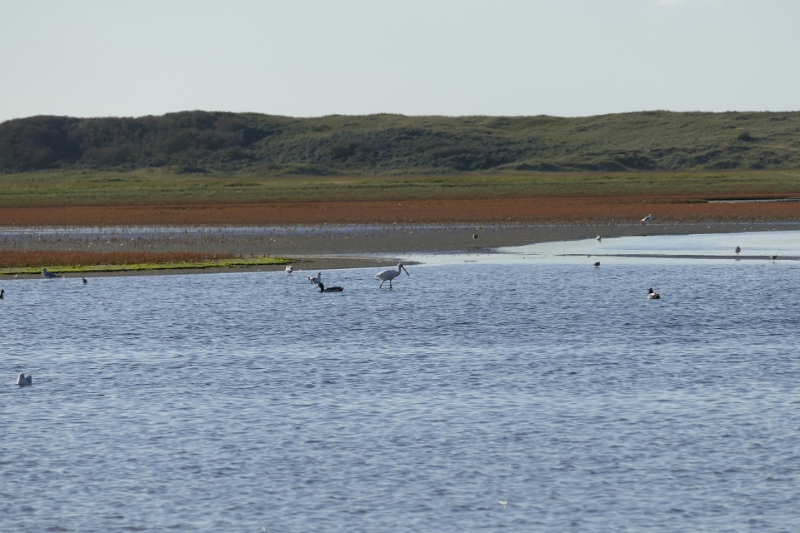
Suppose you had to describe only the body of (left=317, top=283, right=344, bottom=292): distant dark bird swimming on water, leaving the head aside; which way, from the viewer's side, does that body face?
to the viewer's left

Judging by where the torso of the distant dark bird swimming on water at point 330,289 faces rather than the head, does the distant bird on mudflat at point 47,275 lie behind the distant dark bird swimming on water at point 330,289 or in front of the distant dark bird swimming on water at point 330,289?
in front
